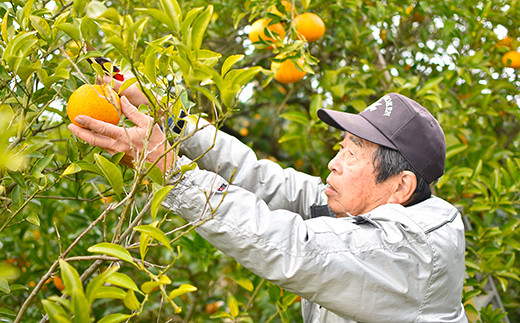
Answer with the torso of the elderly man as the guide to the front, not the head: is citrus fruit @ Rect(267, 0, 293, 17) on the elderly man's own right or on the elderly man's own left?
on the elderly man's own right

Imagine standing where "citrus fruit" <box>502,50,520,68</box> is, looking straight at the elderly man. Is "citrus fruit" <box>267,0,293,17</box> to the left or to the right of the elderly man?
right

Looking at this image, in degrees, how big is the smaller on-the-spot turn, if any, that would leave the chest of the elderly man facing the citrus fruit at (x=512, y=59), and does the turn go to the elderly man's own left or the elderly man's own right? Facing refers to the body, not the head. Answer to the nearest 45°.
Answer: approximately 135° to the elderly man's own right

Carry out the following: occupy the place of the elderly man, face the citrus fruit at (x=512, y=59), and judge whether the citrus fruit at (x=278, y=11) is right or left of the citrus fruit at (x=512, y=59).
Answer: left

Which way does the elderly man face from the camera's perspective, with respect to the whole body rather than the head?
to the viewer's left
